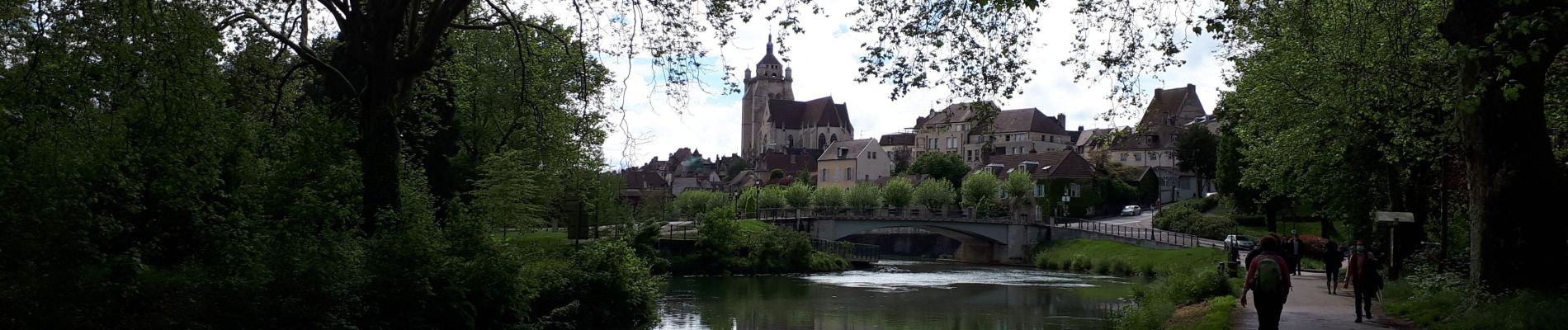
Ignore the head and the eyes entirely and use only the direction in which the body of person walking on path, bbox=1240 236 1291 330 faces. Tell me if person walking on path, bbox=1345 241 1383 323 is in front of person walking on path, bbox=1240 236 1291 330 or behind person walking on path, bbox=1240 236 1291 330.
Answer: in front

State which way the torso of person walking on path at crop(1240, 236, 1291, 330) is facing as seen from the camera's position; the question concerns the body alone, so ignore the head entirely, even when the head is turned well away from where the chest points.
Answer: away from the camera

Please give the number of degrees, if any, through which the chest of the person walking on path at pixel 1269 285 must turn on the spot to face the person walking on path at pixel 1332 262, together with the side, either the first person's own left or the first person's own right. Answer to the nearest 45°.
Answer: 0° — they already face them
